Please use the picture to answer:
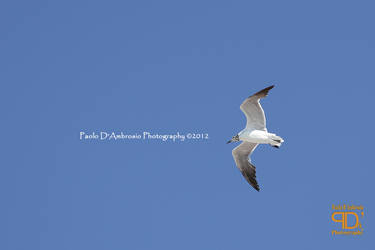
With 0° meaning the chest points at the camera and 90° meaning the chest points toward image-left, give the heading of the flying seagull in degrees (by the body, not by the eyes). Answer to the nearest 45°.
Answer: approximately 90°
